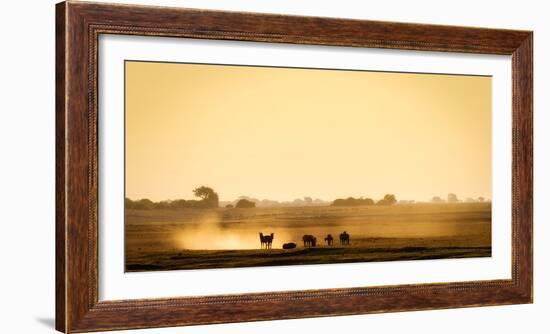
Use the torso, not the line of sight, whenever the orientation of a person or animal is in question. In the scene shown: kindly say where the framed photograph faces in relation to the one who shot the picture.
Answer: facing the viewer and to the right of the viewer
